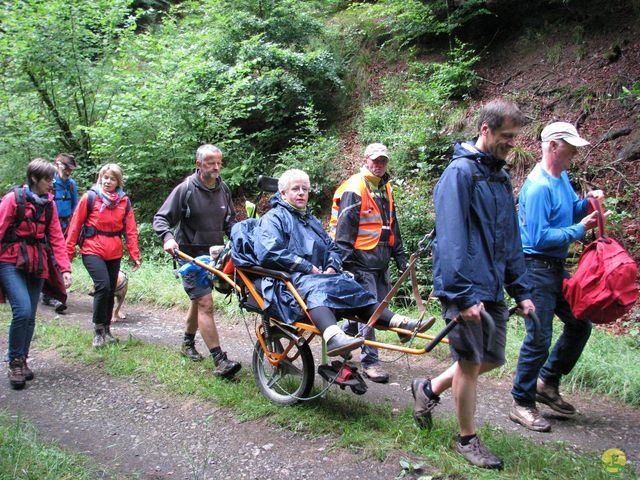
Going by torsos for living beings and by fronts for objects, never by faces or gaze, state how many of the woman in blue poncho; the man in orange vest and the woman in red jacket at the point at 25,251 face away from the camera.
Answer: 0

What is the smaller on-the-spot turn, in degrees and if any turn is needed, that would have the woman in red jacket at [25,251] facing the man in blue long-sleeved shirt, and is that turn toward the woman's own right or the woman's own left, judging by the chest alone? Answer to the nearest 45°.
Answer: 0° — they already face them

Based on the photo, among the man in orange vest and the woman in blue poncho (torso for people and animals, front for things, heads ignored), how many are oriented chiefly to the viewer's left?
0

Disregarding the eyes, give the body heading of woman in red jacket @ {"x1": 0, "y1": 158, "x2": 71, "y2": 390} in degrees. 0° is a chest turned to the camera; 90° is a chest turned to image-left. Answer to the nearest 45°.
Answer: approximately 315°

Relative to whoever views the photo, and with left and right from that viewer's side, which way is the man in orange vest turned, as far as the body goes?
facing the viewer and to the right of the viewer

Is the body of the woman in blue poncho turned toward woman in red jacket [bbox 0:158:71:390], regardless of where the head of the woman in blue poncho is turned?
no

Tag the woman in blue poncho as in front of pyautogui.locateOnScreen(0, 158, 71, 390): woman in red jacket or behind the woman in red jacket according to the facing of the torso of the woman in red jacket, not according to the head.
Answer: in front

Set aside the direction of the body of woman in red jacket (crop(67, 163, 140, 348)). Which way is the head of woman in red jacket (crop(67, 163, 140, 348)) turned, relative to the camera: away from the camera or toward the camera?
toward the camera

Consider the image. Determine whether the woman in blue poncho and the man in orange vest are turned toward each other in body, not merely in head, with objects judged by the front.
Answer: no

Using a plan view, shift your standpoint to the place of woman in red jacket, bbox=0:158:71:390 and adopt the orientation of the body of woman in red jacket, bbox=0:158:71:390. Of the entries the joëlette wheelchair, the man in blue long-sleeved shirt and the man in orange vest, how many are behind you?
0

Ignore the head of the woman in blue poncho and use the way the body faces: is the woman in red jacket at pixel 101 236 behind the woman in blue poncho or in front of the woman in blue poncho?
behind

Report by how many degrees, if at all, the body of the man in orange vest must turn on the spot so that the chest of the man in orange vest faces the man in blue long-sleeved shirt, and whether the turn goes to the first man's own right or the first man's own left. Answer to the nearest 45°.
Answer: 0° — they already face them

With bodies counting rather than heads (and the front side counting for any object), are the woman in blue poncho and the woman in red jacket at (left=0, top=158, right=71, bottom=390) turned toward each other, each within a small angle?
no
